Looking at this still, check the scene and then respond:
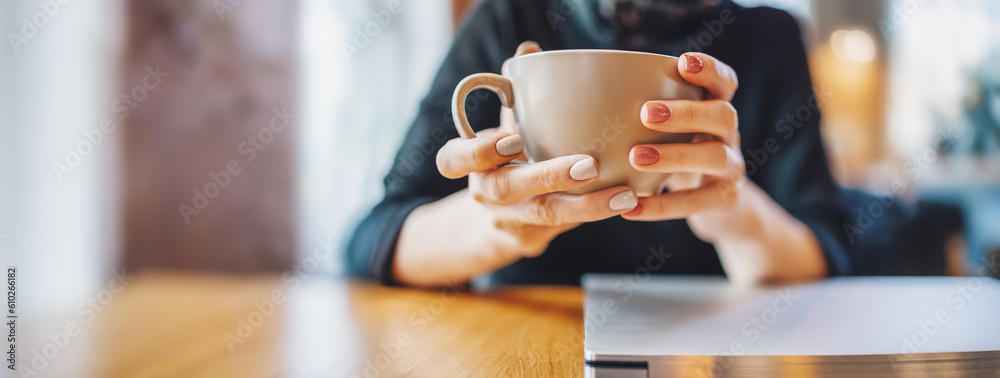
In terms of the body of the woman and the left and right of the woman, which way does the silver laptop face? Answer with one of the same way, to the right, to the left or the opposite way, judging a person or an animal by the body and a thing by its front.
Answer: the opposite way

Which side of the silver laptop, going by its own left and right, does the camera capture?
back

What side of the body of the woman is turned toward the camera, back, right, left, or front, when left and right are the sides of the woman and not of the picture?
front
